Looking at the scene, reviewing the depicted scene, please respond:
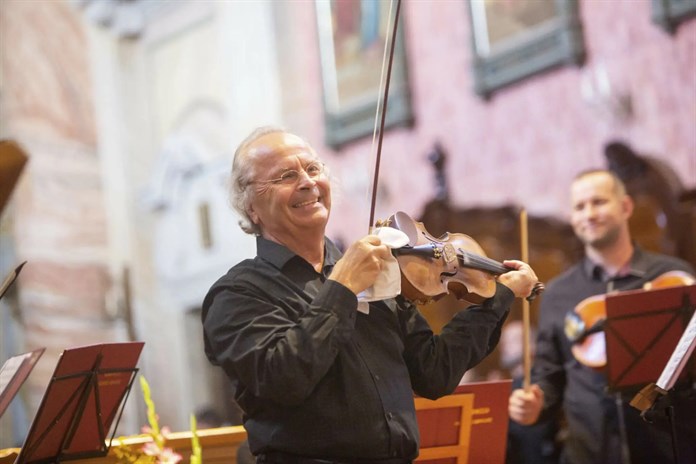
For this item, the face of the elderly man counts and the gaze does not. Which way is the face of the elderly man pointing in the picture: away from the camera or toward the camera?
toward the camera

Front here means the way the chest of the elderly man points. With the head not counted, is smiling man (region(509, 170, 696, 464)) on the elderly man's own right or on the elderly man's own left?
on the elderly man's own left

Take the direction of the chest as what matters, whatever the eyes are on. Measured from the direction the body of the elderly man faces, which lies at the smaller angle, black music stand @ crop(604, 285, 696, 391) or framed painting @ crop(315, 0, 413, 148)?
the black music stand

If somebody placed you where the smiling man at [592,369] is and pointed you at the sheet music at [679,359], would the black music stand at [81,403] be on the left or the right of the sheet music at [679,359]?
right

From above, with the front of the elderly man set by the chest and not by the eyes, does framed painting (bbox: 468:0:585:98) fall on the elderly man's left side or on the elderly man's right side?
on the elderly man's left side

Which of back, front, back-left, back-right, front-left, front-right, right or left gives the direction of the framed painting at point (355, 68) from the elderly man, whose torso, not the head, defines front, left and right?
back-left

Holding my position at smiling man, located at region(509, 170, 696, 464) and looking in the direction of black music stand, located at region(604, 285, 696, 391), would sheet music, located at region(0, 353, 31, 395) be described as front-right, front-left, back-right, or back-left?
front-right

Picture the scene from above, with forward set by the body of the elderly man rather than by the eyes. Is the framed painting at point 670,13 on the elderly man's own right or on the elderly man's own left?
on the elderly man's own left

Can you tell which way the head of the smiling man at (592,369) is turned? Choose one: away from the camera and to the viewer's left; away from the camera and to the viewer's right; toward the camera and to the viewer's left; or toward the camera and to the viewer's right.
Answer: toward the camera and to the viewer's left

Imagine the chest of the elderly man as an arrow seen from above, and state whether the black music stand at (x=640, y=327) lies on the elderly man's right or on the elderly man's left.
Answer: on the elderly man's left
